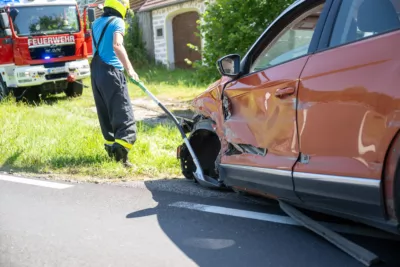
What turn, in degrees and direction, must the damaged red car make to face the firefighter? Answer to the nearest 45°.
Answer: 0° — it already faces them

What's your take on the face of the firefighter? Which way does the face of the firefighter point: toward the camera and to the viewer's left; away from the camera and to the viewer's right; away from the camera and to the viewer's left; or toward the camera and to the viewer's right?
away from the camera and to the viewer's right

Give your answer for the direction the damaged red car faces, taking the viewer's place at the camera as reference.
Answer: facing away from the viewer and to the left of the viewer

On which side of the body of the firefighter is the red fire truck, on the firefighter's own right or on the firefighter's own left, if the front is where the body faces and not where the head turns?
on the firefighter's own left

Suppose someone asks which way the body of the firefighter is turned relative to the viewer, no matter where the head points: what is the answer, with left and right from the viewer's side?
facing away from the viewer and to the right of the viewer

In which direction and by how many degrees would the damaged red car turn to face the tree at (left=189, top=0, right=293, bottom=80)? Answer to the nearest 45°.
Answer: approximately 45° to its right

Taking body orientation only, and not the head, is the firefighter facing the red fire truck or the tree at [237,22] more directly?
the tree
